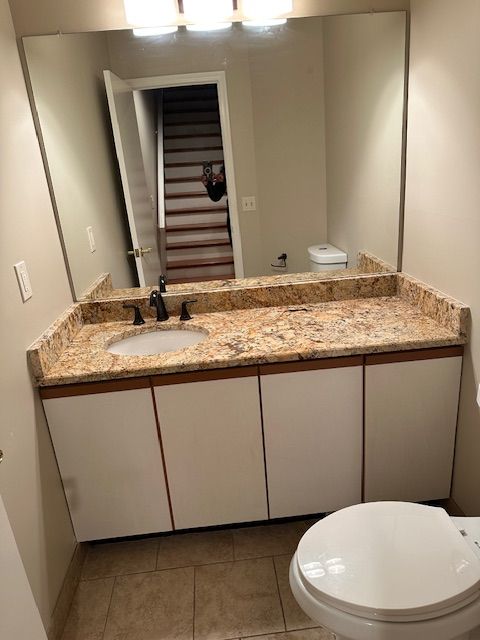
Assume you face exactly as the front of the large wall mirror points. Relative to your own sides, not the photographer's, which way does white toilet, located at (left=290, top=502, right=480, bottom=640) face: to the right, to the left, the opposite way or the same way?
to the right

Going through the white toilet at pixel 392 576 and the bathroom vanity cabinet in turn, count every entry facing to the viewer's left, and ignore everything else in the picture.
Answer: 1

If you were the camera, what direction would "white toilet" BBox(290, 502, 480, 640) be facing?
facing to the left of the viewer

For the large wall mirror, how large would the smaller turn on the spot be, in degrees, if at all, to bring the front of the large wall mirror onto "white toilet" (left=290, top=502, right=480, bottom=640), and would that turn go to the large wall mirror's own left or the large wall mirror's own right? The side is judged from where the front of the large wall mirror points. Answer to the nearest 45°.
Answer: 0° — it already faces it

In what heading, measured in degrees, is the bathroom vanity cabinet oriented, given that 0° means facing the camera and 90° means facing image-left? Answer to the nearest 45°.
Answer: approximately 0°
